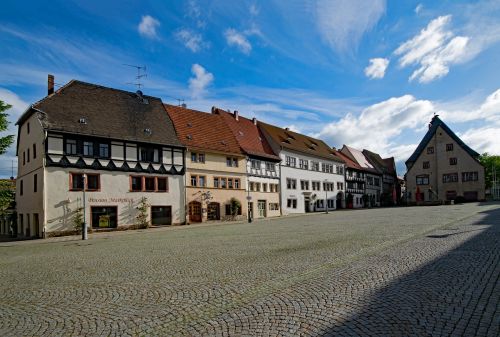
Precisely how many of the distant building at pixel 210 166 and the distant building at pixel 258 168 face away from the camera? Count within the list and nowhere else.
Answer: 0

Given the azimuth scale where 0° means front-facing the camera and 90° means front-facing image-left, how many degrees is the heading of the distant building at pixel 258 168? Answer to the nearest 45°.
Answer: approximately 315°

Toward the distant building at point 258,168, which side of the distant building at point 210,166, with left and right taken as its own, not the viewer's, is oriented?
left

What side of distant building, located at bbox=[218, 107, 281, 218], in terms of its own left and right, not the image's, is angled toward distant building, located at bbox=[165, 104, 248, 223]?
right

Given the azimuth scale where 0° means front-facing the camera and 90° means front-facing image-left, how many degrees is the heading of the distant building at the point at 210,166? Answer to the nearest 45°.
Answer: approximately 315°
